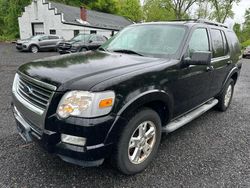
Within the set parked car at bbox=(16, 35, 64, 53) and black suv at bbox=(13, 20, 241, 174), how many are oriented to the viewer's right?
0

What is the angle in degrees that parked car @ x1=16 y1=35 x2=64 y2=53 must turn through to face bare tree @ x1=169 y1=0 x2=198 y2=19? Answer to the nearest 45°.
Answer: approximately 180°

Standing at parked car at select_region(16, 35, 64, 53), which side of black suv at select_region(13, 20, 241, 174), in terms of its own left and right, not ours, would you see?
right

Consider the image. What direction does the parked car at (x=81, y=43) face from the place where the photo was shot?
facing the viewer and to the left of the viewer

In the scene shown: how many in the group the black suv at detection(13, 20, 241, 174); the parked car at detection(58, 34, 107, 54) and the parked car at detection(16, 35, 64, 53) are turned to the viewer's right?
0

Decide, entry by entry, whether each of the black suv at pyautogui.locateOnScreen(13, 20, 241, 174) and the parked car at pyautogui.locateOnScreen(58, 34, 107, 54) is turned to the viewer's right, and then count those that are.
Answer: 0

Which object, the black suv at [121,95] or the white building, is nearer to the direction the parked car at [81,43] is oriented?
the black suv

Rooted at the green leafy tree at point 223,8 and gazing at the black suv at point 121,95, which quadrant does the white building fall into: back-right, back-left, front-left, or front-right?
front-right

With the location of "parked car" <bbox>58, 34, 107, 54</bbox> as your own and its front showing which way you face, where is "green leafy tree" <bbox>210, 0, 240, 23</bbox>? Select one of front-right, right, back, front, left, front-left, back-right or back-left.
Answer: back

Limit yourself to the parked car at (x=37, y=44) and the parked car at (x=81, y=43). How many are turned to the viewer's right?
0

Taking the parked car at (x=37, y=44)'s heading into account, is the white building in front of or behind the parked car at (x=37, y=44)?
behind

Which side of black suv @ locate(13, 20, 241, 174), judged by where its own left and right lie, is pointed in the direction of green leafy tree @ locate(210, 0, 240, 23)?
back

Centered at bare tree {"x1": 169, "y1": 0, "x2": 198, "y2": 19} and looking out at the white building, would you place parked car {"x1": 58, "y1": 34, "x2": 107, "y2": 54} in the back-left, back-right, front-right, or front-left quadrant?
front-left
